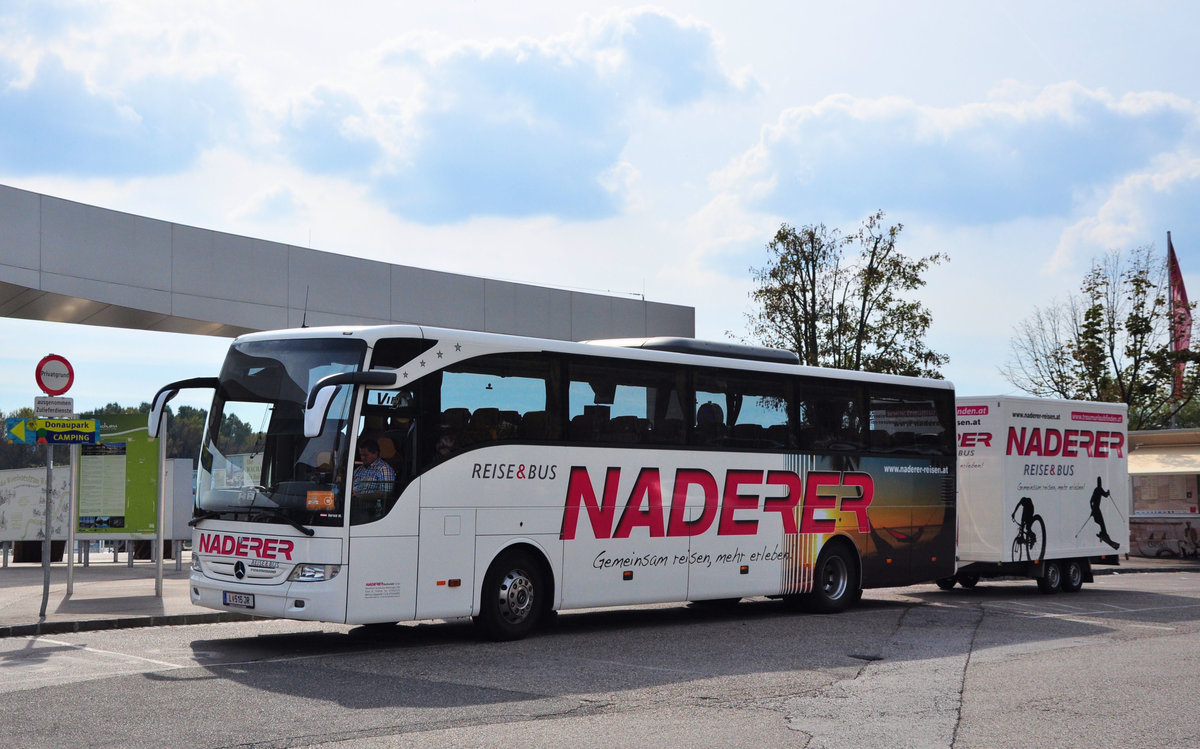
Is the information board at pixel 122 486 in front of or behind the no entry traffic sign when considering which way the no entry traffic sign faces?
behind

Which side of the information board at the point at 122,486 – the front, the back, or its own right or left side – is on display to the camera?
front

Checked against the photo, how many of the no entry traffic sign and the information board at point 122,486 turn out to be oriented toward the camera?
2

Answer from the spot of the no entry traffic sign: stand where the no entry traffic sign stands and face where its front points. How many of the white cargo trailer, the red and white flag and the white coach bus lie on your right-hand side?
0

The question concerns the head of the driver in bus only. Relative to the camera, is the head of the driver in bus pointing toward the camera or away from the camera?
toward the camera

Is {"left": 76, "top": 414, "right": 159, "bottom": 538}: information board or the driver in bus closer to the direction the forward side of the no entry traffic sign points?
the driver in bus

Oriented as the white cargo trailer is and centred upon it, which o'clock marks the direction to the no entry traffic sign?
The no entry traffic sign is roughly at 12 o'clock from the white cargo trailer.

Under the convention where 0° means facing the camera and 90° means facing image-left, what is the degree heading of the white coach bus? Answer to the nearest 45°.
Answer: approximately 45°

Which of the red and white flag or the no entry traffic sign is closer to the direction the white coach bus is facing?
the no entry traffic sign

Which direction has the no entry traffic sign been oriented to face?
toward the camera

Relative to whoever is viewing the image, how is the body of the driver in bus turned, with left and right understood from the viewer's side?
facing the viewer and to the left of the viewer
